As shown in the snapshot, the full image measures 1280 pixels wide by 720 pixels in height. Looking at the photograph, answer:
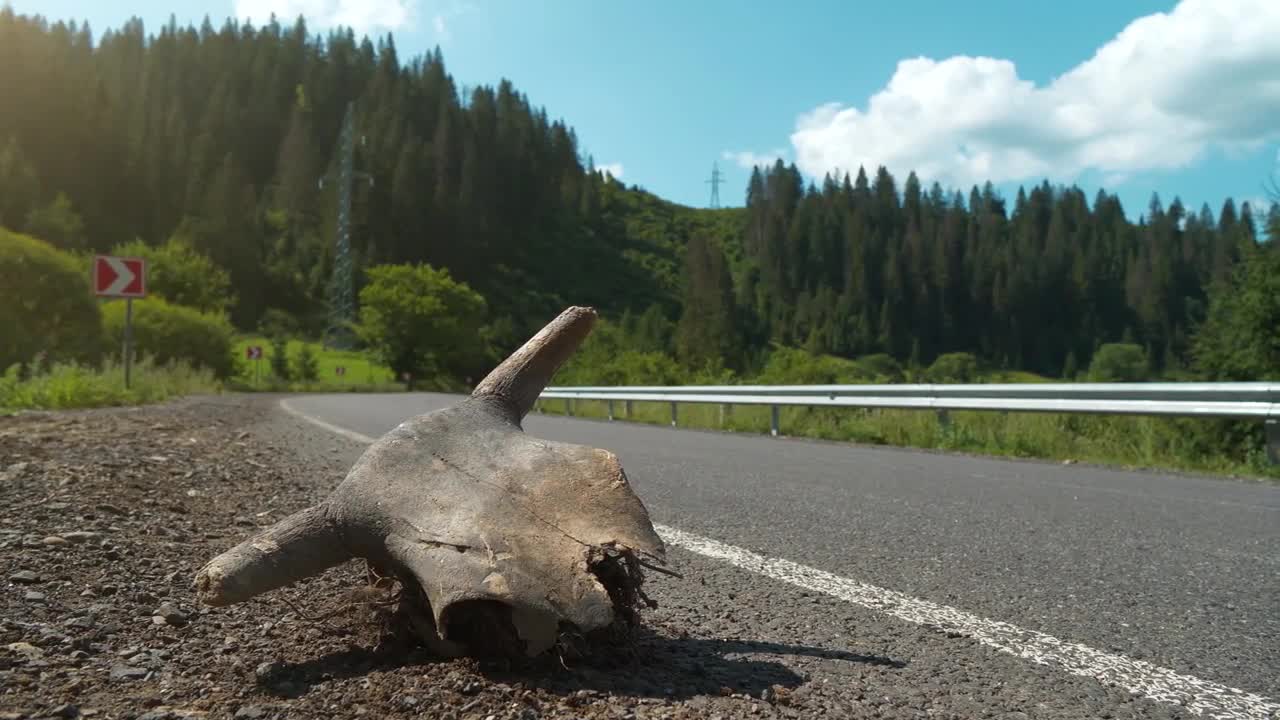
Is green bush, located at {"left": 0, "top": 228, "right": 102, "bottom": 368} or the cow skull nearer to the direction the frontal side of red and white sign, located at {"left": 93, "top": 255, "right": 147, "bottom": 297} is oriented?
the cow skull

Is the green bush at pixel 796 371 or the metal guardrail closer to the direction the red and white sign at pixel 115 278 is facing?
the metal guardrail

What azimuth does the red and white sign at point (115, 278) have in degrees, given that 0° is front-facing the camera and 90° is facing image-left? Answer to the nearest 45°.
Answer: approximately 0°

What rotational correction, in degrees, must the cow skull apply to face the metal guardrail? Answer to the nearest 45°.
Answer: approximately 90° to its left

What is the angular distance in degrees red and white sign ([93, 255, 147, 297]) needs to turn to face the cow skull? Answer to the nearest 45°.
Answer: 0° — it already faces it

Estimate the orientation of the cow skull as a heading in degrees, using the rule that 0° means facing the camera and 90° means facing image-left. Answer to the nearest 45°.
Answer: approximately 315°

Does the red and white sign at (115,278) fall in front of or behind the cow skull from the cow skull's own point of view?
behind

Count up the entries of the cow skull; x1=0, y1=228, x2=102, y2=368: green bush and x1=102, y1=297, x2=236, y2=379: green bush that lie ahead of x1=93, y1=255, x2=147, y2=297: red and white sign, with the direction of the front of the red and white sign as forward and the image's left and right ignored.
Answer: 1
